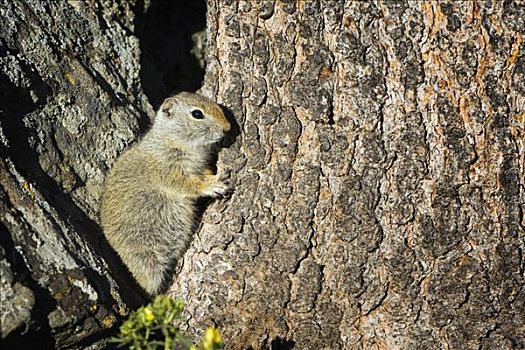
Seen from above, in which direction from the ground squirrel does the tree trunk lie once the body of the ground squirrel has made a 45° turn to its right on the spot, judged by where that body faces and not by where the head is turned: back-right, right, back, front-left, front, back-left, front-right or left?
front

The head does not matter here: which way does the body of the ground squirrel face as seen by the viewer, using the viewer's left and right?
facing to the right of the viewer

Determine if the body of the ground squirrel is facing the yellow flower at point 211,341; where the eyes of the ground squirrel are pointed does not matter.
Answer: no
